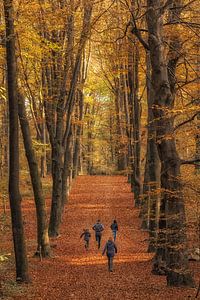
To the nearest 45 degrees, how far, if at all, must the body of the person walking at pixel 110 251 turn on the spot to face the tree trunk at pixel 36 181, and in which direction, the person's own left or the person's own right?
approximately 90° to the person's own left

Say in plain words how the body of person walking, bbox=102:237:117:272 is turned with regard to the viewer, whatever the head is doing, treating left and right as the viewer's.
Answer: facing away from the viewer

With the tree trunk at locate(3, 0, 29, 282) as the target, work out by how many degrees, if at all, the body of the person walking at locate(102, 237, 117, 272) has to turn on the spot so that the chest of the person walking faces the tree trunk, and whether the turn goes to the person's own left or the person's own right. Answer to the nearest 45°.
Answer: approximately 135° to the person's own left

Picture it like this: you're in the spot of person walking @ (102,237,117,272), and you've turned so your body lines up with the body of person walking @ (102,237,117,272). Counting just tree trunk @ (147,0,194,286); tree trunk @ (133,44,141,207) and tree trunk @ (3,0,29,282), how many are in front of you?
1

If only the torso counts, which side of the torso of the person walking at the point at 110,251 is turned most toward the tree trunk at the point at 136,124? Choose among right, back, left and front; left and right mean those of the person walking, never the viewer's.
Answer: front

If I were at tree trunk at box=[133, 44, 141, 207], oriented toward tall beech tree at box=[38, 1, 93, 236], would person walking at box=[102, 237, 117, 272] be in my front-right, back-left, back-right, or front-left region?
front-left

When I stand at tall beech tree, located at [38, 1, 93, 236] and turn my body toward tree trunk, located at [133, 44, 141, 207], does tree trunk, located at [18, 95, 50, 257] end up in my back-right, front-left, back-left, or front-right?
back-right

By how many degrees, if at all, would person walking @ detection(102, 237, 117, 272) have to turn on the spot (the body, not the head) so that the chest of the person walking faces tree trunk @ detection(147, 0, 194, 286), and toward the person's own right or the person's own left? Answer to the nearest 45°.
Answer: approximately 135° to the person's own right
